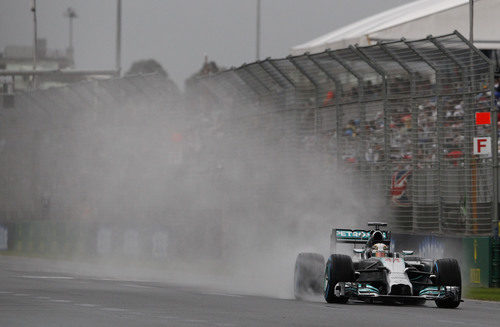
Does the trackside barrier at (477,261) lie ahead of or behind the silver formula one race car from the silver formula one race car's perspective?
behind

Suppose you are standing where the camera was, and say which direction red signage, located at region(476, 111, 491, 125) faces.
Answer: facing the viewer

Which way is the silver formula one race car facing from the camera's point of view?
toward the camera

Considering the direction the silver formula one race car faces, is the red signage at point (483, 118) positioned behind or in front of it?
behind
